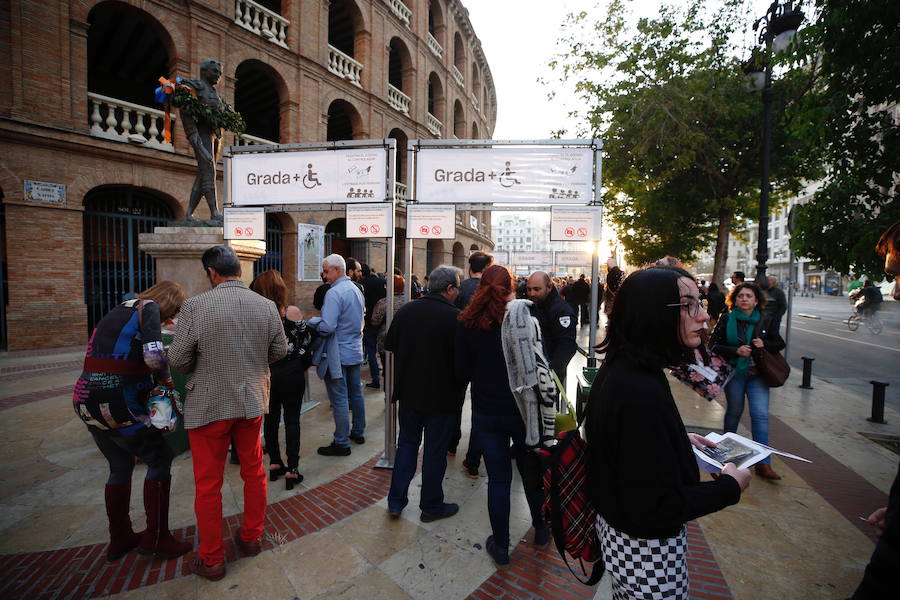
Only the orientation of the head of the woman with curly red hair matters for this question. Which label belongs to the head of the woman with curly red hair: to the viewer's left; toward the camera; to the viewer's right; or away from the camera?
away from the camera

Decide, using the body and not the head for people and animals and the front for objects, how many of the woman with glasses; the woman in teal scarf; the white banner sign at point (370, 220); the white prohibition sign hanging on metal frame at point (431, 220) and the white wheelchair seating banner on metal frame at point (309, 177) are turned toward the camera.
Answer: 4

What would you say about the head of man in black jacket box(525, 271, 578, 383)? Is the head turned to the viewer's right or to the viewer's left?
to the viewer's left

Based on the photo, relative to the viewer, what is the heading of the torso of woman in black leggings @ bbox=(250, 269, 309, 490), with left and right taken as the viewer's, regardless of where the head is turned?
facing away from the viewer and to the right of the viewer

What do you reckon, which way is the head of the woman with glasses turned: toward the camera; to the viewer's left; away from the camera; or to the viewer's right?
to the viewer's right

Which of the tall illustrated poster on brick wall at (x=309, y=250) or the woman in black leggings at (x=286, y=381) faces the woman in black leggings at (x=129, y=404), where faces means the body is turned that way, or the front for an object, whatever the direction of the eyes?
the tall illustrated poster on brick wall

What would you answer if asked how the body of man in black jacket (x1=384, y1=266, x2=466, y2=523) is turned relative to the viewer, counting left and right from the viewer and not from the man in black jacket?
facing away from the viewer and to the right of the viewer

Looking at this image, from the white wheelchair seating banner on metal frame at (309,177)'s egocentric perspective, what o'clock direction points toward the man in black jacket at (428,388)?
The man in black jacket is roughly at 11 o'clock from the white wheelchair seating banner on metal frame.

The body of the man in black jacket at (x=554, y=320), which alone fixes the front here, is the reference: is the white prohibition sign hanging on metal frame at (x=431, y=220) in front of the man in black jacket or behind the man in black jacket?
in front

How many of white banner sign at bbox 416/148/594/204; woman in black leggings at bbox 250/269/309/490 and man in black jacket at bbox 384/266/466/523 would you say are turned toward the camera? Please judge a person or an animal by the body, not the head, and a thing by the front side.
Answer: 1

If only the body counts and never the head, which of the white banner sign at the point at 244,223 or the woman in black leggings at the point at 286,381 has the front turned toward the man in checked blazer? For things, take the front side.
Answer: the white banner sign
